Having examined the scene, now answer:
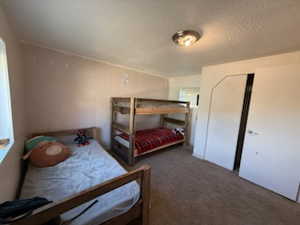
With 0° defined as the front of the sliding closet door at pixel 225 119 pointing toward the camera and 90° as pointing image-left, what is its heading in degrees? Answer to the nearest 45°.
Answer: approximately 45°

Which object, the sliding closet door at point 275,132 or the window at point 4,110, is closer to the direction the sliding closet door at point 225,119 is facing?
the window

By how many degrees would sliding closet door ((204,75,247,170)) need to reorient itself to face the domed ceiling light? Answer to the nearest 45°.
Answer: approximately 45° to its left

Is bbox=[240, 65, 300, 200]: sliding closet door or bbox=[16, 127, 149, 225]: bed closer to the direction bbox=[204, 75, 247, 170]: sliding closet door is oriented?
the bed
